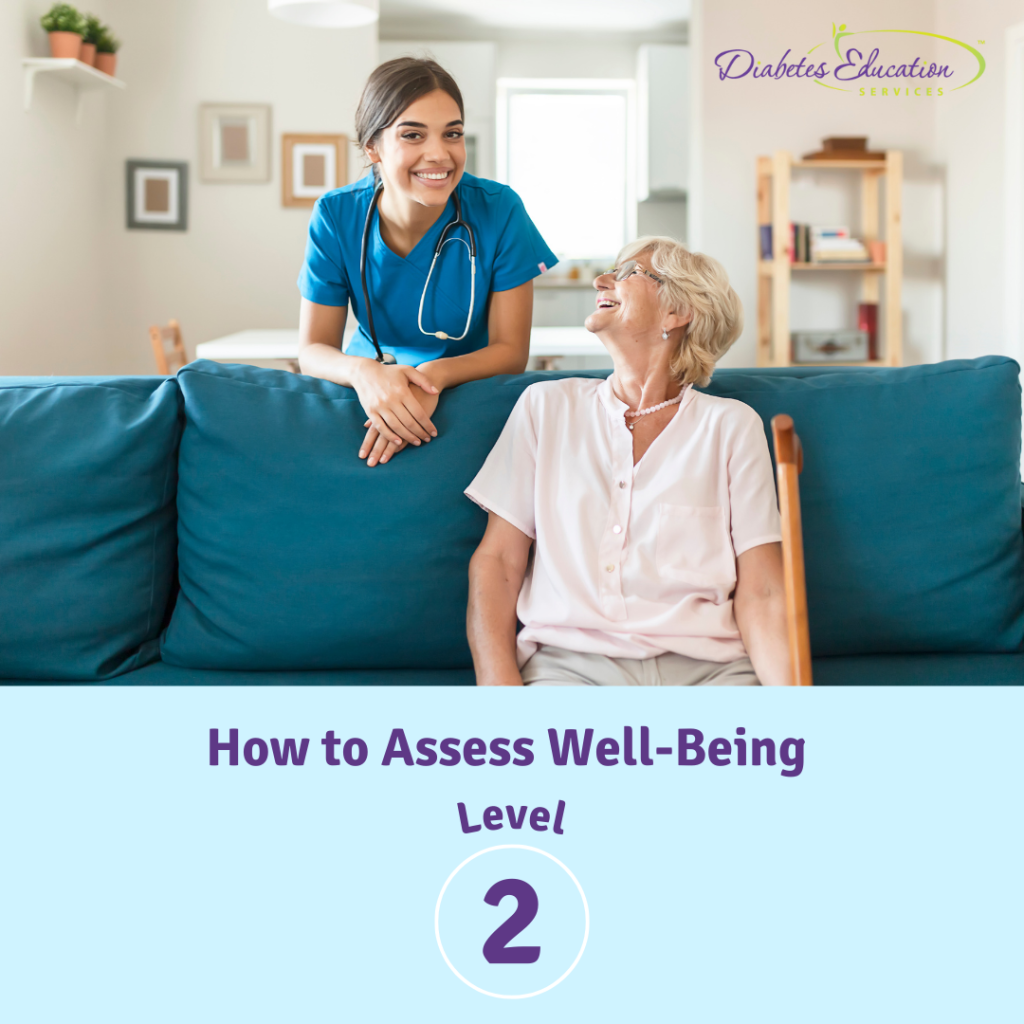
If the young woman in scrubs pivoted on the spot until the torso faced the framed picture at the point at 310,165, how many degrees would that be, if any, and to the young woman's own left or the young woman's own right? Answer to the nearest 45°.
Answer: approximately 180°

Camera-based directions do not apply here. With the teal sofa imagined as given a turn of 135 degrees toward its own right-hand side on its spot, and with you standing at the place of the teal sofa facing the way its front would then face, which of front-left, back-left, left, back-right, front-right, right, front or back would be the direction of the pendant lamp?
front-right

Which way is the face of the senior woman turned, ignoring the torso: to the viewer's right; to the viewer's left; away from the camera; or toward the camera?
to the viewer's left

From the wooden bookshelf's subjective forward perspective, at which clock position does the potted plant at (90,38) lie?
The potted plant is roughly at 2 o'clock from the wooden bookshelf.

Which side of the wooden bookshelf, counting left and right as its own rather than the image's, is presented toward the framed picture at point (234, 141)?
right

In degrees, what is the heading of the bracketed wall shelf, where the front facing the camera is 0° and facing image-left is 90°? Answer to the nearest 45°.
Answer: approximately 315°

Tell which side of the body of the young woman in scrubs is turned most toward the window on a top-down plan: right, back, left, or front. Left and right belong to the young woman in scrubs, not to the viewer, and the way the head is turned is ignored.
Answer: back

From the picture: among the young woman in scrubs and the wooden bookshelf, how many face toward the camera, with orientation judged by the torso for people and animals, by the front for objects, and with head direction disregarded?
2

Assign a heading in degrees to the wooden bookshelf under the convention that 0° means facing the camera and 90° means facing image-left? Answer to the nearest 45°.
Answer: approximately 0°

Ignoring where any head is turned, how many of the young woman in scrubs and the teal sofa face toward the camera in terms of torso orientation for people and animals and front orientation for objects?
2

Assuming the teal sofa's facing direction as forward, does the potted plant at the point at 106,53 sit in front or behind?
behind
